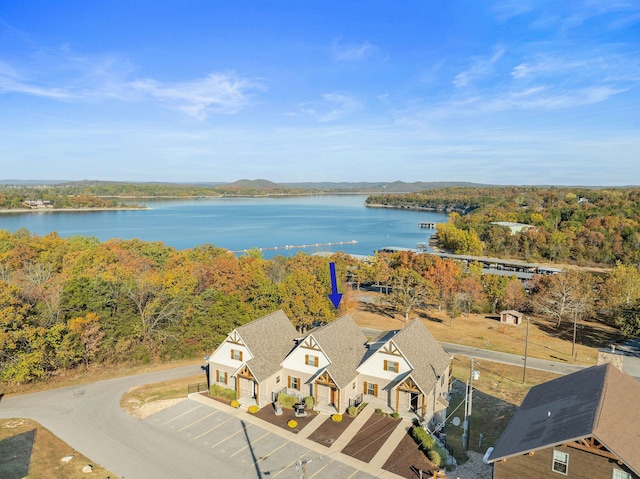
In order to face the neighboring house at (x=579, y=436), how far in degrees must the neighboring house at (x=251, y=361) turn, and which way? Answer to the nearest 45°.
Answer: approximately 90° to its left

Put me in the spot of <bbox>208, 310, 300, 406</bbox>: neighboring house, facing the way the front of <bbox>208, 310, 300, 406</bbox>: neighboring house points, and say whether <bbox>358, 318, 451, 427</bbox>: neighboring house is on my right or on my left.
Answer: on my left

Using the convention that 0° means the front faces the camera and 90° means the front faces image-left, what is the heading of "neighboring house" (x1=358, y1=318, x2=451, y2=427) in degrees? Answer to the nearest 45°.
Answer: approximately 45°

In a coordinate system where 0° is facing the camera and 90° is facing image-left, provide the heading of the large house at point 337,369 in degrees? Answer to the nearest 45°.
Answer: approximately 45°

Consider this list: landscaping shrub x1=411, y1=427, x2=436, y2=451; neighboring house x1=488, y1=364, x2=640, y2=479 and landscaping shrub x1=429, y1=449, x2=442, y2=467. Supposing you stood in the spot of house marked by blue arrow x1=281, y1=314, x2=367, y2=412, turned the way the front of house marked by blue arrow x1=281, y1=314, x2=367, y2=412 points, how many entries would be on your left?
3

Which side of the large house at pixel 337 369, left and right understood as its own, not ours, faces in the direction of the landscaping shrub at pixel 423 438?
left

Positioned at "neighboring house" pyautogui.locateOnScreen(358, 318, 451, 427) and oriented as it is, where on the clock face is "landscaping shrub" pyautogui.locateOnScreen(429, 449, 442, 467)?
The landscaping shrub is roughly at 10 o'clock from the neighboring house.

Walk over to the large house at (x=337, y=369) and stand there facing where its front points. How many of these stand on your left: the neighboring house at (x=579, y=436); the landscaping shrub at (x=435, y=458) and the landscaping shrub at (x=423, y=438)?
3

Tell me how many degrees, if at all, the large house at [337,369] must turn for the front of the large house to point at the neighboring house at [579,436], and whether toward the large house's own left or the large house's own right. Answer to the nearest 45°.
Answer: approximately 90° to the large house's own left

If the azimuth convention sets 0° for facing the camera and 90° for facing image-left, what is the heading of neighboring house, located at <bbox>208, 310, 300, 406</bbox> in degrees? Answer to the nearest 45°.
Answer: approximately 45°

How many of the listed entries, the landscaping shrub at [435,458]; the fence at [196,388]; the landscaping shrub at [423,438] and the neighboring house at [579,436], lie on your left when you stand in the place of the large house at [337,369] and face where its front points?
3
